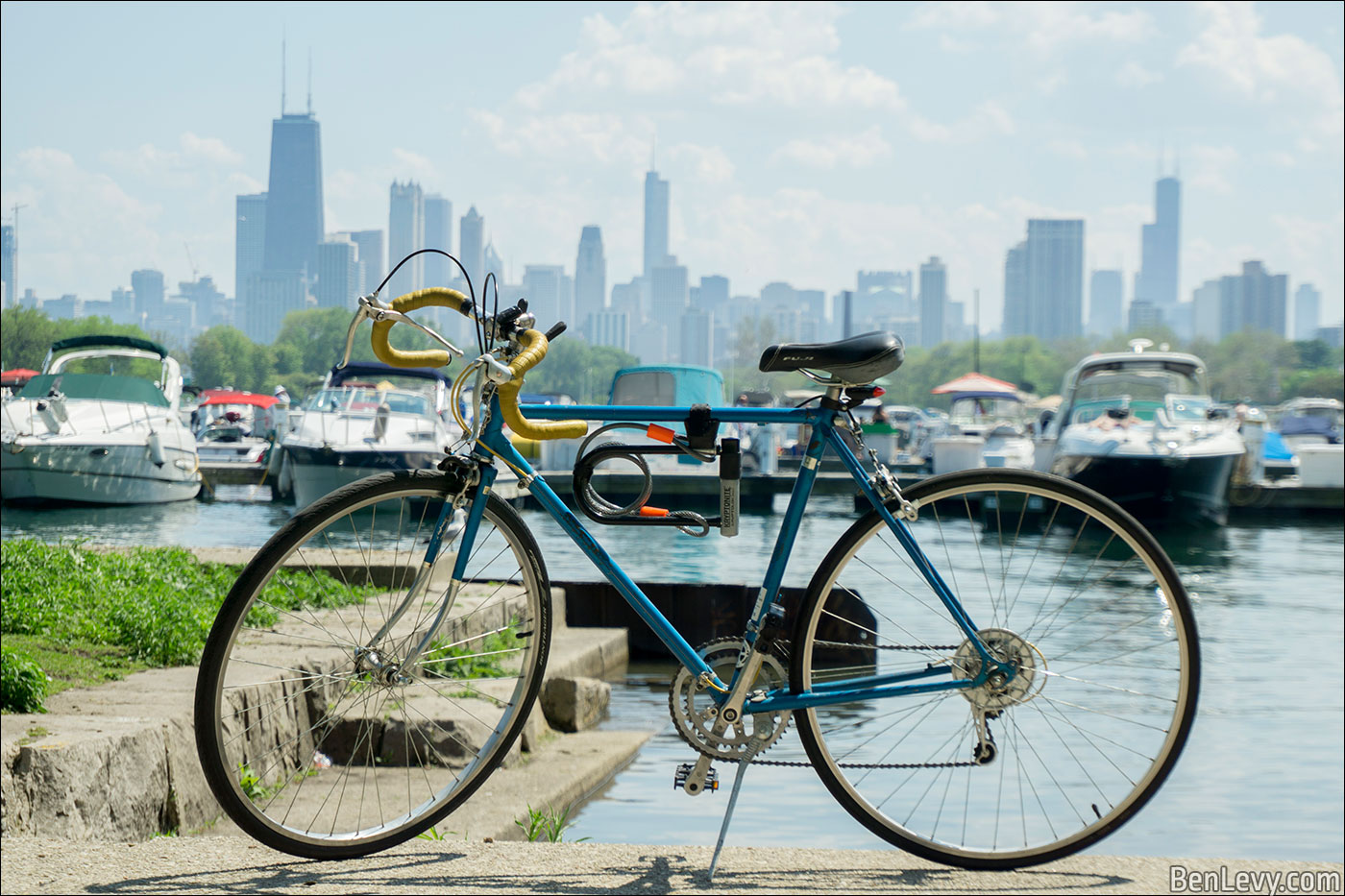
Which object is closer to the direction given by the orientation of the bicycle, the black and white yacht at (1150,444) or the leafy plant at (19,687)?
the leafy plant

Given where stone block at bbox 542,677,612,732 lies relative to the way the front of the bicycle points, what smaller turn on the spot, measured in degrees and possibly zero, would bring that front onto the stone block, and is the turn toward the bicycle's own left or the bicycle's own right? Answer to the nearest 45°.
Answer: approximately 90° to the bicycle's own right

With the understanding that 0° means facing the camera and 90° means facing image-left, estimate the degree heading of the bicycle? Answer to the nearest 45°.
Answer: approximately 90°

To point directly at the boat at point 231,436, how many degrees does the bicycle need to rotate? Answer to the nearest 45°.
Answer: approximately 90° to its right

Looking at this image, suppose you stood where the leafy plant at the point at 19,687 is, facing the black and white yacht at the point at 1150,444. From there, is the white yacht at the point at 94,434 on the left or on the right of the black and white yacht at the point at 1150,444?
left

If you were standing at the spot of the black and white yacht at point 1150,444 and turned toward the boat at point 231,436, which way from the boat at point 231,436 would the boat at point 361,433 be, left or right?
left

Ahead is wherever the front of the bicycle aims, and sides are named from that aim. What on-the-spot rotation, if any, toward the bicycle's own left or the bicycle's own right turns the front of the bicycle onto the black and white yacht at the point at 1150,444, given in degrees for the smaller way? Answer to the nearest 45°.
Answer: approximately 90° to the bicycle's own right
